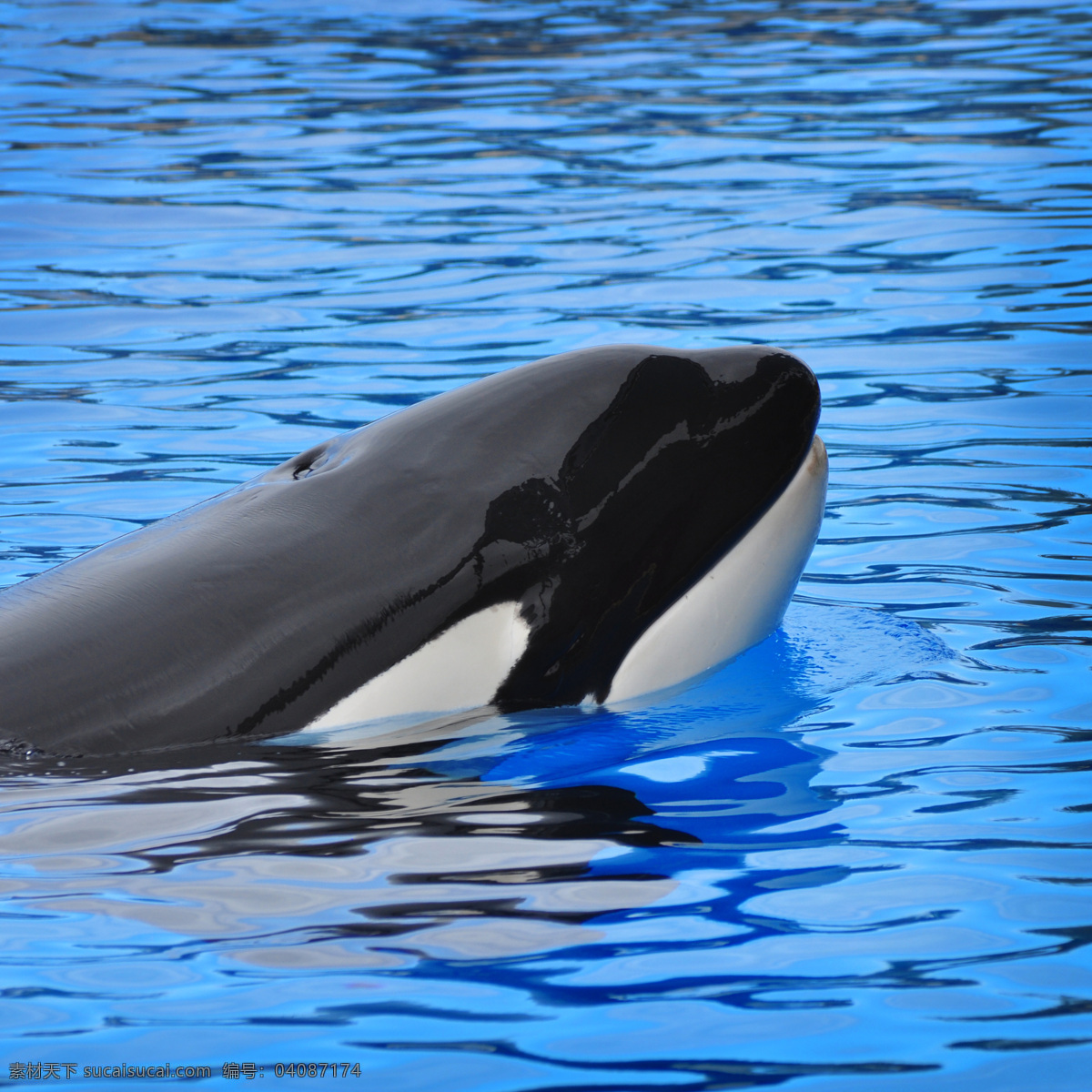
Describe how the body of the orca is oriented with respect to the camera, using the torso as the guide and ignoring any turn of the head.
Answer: to the viewer's right
